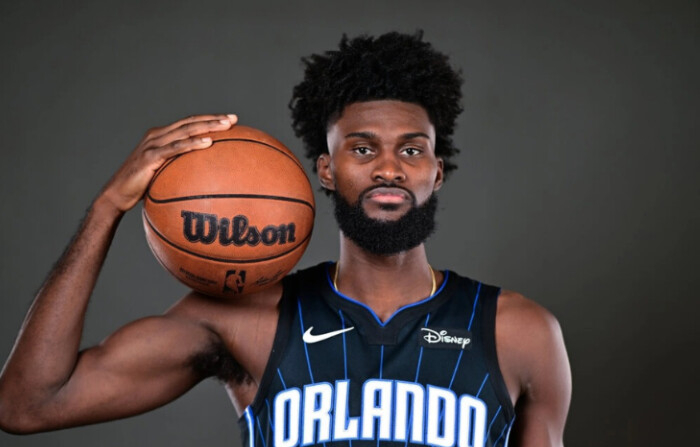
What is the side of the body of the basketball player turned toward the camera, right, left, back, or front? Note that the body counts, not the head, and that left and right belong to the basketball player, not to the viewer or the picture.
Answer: front

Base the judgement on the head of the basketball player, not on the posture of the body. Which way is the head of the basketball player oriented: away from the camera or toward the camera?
toward the camera
